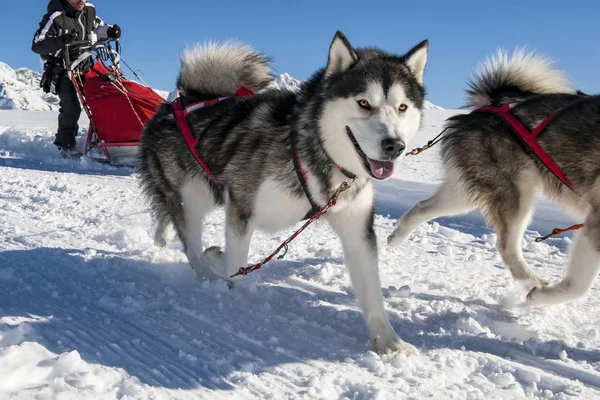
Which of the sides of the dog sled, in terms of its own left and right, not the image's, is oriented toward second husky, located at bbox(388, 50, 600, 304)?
front

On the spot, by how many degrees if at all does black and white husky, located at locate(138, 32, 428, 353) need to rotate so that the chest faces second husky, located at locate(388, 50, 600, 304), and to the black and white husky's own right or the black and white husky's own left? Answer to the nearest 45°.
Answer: approximately 45° to the black and white husky's own left

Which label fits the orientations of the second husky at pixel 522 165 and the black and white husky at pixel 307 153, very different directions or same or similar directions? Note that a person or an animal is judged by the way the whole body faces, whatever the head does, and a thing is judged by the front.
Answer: same or similar directions

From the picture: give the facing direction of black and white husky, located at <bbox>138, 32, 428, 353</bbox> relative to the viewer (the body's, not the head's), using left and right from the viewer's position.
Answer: facing the viewer and to the right of the viewer

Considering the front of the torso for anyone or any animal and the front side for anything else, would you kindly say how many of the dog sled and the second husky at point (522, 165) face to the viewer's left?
0

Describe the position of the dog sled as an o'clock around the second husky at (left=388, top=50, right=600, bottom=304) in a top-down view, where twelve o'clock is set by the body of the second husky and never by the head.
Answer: The dog sled is roughly at 7 o'clock from the second husky.

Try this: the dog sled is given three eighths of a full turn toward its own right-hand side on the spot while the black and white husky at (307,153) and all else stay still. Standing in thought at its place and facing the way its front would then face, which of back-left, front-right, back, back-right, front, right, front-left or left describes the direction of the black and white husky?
left

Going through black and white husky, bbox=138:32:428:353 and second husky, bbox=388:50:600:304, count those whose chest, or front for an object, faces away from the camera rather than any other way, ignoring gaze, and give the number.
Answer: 0

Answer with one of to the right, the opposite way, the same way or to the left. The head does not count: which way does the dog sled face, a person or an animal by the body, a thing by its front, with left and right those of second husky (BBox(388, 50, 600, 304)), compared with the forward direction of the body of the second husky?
the same way

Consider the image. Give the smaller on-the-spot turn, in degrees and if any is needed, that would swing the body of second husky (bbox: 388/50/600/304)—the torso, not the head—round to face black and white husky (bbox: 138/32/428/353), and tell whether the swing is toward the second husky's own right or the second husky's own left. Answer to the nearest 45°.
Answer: approximately 135° to the second husky's own right

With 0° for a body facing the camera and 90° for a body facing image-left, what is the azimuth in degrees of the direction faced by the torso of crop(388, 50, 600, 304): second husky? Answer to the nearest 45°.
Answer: approximately 270°
